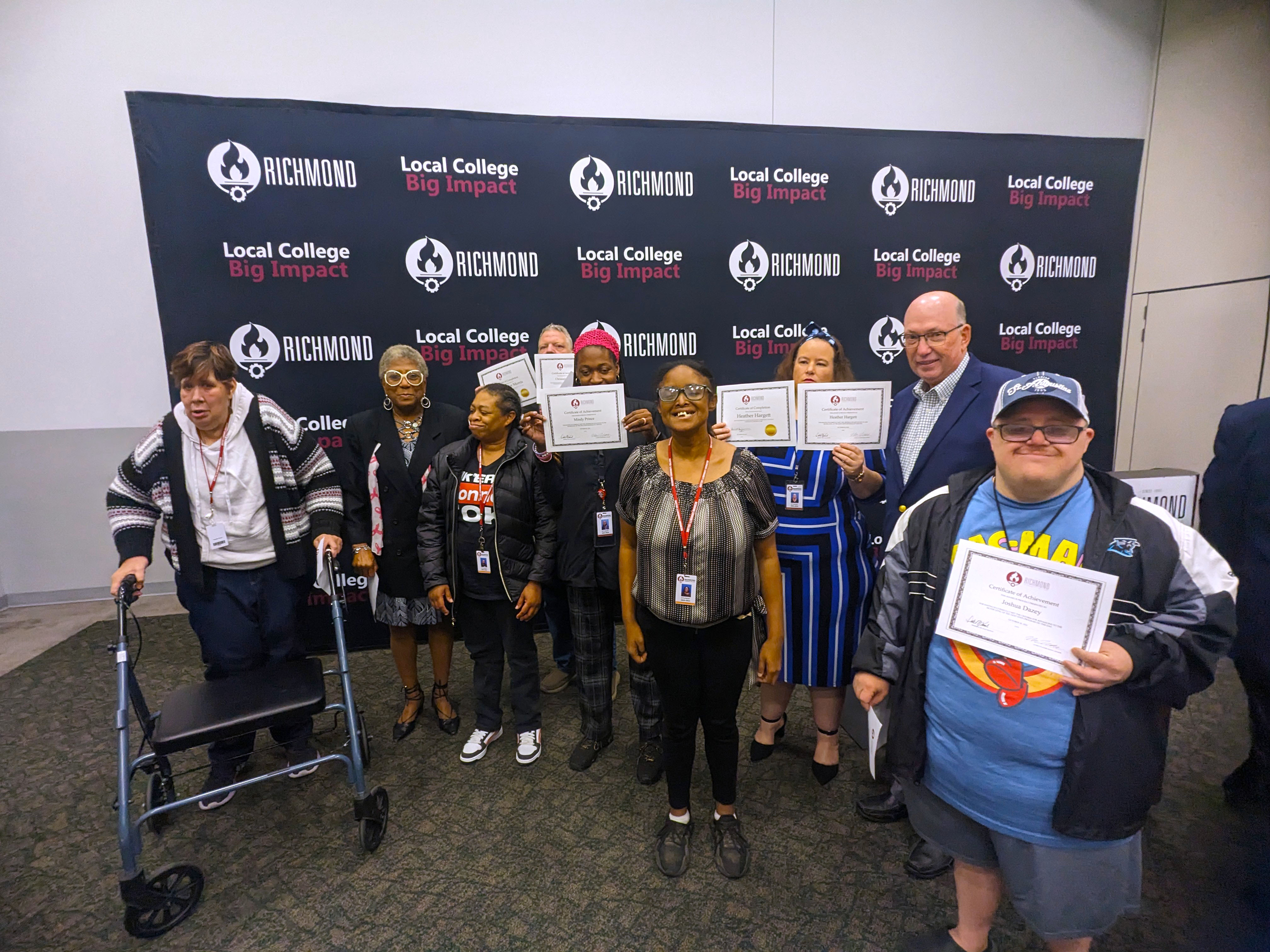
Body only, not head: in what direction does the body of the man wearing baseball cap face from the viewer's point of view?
toward the camera

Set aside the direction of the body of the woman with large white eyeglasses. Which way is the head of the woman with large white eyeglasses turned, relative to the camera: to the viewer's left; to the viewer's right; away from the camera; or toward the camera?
toward the camera

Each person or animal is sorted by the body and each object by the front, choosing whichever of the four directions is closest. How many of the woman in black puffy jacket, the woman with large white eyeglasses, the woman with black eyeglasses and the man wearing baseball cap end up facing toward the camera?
4

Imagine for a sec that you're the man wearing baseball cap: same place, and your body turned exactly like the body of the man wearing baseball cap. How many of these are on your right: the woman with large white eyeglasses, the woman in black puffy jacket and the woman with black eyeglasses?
3

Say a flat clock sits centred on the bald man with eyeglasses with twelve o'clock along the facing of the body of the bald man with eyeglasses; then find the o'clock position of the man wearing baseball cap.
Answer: The man wearing baseball cap is roughly at 10 o'clock from the bald man with eyeglasses.

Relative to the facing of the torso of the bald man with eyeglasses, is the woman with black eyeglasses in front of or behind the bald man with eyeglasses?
in front

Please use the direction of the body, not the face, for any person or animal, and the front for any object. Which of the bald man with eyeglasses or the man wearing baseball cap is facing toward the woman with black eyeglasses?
the bald man with eyeglasses

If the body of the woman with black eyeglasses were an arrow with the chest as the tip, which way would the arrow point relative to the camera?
toward the camera

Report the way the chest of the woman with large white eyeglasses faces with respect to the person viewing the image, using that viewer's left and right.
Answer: facing the viewer

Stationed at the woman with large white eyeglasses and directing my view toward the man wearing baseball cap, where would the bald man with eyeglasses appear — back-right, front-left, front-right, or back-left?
front-left

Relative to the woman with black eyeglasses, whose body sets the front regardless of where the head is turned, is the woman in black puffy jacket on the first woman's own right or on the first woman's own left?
on the first woman's own right

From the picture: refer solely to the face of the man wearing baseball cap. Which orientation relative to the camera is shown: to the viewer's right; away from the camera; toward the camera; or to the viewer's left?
toward the camera

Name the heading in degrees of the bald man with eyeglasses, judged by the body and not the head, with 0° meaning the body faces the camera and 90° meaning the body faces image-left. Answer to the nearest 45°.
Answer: approximately 45°

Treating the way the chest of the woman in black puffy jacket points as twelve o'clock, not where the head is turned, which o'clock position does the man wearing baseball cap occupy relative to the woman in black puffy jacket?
The man wearing baseball cap is roughly at 11 o'clock from the woman in black puffy jacket.

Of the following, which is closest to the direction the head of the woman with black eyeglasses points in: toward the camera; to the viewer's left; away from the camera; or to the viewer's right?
toward the camera
